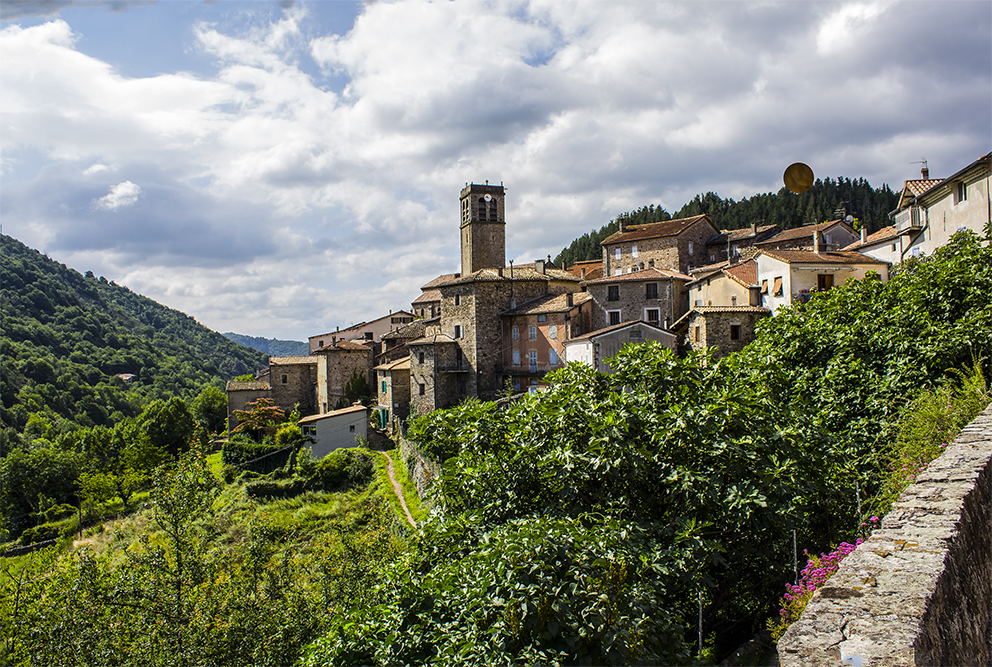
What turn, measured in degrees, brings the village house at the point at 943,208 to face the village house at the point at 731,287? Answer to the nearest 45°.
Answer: approximately 90° to its right

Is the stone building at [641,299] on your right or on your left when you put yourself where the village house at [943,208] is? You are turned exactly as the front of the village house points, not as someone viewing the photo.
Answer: on your right

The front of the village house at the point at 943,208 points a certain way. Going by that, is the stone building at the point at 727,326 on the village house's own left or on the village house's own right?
on the village house's own right

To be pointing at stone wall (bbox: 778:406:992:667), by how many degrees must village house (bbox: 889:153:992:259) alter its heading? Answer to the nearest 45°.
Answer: approximately 45° to its left

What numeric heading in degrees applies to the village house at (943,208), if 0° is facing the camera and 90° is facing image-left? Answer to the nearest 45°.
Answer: approximately 45°

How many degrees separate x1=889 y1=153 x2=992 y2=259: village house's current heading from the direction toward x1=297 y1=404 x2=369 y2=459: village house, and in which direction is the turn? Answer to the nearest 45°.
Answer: approximately 45° to its right
